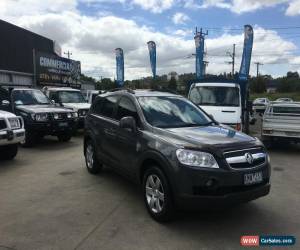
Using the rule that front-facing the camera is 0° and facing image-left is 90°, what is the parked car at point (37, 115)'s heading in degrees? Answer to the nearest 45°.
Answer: approximately 315°

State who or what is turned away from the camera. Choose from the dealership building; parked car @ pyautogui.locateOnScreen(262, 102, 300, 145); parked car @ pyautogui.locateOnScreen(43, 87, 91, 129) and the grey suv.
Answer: parked car @ pyautogui.locateOnScreen(262, 102, 300, 145)

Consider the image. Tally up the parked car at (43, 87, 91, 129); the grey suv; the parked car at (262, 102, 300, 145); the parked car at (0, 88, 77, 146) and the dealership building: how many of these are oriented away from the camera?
1

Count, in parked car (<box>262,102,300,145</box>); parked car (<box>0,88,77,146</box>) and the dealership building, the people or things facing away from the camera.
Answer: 1

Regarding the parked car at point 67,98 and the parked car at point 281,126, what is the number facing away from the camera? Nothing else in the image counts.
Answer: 1

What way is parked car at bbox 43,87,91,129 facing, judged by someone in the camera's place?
facing the viewer and to the right of the viewer

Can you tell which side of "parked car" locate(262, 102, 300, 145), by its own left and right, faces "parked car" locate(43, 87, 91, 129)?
left

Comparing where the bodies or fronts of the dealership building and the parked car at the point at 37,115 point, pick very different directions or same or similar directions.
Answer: same or similar directions

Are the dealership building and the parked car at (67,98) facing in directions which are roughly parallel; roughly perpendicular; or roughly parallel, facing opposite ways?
roughly parallel

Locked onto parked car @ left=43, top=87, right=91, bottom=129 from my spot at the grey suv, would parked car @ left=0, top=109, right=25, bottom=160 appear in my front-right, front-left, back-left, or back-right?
front-left

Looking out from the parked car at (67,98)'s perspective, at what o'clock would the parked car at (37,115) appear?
the parked car at (37,115) is roughly at 2 o'clock from the parked car at (67,98).

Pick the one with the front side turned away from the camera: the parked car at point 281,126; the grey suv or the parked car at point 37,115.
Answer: the parked car at point 281,126

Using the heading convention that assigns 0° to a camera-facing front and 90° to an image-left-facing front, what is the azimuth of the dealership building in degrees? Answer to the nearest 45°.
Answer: approximately 315°

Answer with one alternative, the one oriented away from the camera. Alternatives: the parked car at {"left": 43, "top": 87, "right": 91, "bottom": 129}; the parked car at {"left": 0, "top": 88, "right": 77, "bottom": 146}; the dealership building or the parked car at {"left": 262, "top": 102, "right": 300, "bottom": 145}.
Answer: the parked car at {"left": 262, "top": 102, "right": 300, "bottom": 145}

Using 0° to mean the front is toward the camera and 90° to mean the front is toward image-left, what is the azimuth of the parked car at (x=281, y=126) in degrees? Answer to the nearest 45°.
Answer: approximately 180°

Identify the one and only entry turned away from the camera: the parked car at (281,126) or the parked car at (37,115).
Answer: the parked car at (281,126)
